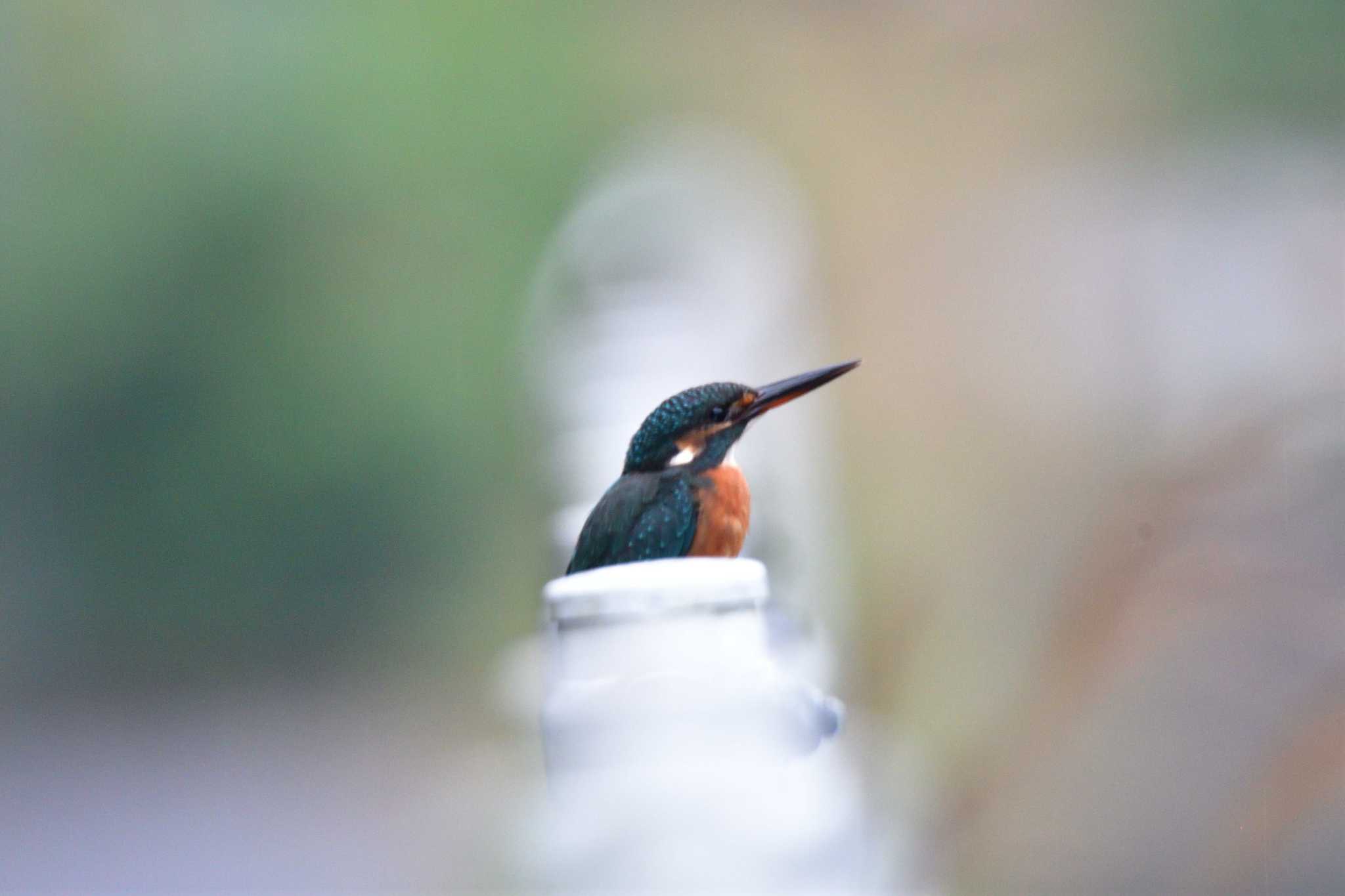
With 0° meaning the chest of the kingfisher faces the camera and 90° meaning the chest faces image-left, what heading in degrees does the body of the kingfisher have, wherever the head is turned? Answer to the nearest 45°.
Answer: approximately 270°
